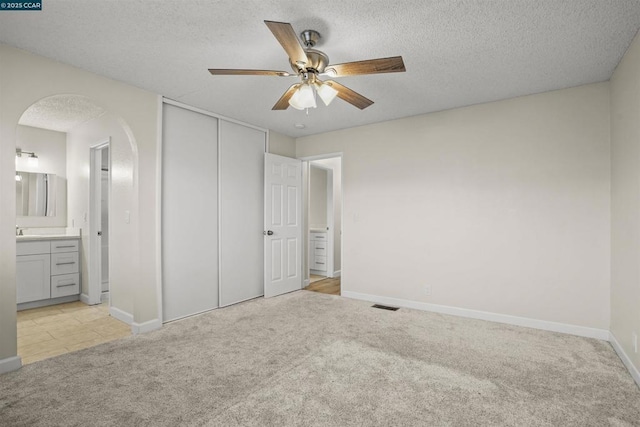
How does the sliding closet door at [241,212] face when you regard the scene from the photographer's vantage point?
facing the viewer and to the right of the viewer

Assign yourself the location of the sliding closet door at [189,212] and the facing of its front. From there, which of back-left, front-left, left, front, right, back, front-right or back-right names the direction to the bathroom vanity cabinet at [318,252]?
left

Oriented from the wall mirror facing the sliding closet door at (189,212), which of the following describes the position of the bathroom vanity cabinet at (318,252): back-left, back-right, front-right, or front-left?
front-left

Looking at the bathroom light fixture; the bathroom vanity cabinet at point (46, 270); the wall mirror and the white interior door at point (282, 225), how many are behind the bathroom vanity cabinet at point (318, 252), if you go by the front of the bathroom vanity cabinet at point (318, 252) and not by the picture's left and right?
0

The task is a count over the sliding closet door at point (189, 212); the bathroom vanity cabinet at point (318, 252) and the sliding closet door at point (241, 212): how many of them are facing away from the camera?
0

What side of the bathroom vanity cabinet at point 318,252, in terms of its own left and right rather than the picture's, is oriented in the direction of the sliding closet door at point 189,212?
front

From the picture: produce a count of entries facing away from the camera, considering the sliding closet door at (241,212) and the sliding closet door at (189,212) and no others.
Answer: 0

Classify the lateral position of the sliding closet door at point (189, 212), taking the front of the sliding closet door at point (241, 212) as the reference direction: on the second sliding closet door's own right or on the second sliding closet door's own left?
on the second sliding closet door's own right

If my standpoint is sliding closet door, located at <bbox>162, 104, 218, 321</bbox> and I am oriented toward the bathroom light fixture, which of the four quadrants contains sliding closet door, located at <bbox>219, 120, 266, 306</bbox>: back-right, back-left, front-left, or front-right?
back-right

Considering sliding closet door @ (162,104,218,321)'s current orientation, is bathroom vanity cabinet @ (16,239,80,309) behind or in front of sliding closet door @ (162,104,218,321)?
behind

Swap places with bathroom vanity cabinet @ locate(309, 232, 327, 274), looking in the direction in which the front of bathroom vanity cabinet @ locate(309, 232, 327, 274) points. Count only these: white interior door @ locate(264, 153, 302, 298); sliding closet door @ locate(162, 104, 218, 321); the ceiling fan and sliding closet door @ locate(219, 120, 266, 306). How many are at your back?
0

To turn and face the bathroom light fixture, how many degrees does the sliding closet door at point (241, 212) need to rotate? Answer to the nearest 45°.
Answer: approximately 135° to its right

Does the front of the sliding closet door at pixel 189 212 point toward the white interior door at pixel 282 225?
no

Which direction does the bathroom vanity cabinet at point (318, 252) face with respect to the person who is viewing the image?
facing the viewer and to the left of the viewer
